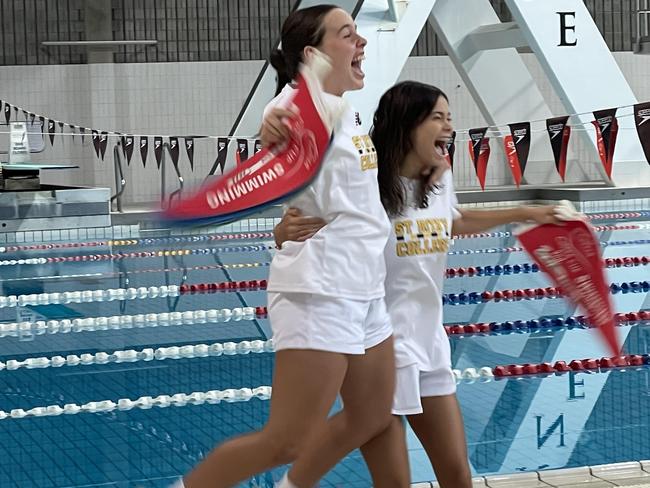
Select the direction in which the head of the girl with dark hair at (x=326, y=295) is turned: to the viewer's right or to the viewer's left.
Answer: to the viewer's right

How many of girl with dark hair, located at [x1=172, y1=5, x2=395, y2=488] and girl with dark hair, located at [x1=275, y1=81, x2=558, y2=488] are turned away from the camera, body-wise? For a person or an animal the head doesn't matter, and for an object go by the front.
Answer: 0

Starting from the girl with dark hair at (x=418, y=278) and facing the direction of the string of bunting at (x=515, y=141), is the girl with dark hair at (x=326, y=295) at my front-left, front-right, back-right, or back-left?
back-left

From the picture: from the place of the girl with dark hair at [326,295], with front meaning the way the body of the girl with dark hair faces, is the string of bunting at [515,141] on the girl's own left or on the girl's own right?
on the girl's own left

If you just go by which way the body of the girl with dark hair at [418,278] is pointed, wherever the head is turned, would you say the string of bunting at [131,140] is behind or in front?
behind

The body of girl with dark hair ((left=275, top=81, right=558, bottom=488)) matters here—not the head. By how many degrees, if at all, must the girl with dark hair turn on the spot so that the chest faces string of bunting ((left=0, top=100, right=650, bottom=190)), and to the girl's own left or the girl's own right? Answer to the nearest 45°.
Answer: approximately 135° to the girl's own left
